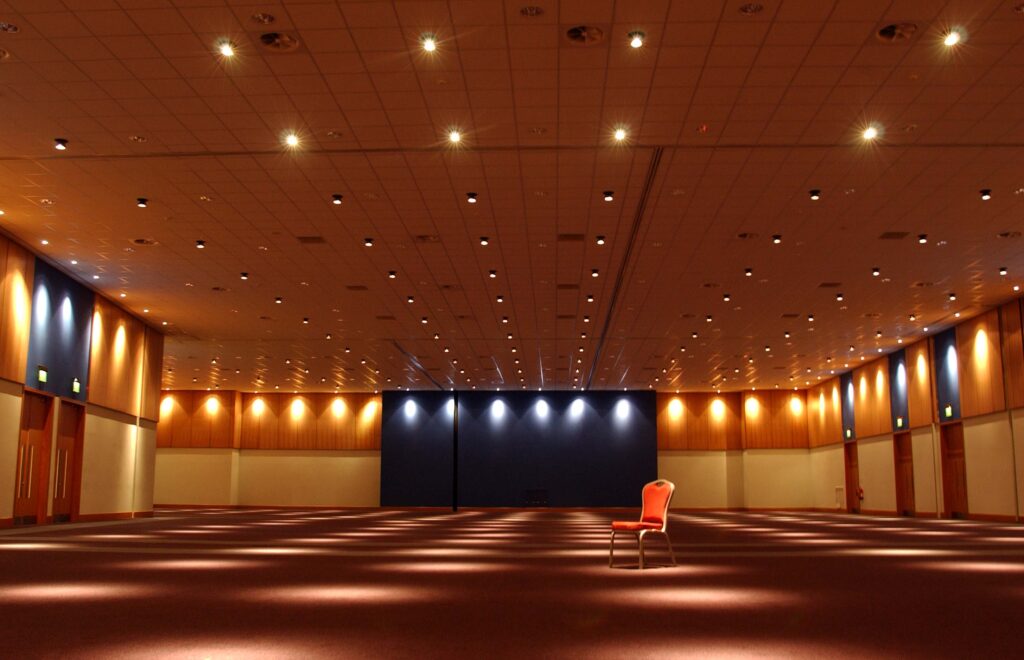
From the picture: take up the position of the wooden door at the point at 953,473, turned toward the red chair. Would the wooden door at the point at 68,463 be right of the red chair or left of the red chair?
right

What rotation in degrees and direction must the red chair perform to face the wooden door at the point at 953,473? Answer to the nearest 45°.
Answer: approximately 180°

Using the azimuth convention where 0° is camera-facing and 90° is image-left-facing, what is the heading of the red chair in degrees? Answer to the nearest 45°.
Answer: approximately 45°

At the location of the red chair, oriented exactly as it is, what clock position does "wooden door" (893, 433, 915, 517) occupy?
The wooden door is roughly at 5 o'clock from the red chair.

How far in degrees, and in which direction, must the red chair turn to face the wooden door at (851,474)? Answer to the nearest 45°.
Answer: approximately 135° to its right

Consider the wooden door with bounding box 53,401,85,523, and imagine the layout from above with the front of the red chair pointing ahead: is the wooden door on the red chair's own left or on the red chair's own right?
on the red chair's own right

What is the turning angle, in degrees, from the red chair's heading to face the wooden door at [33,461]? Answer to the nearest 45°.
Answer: approximately 90° to its right
